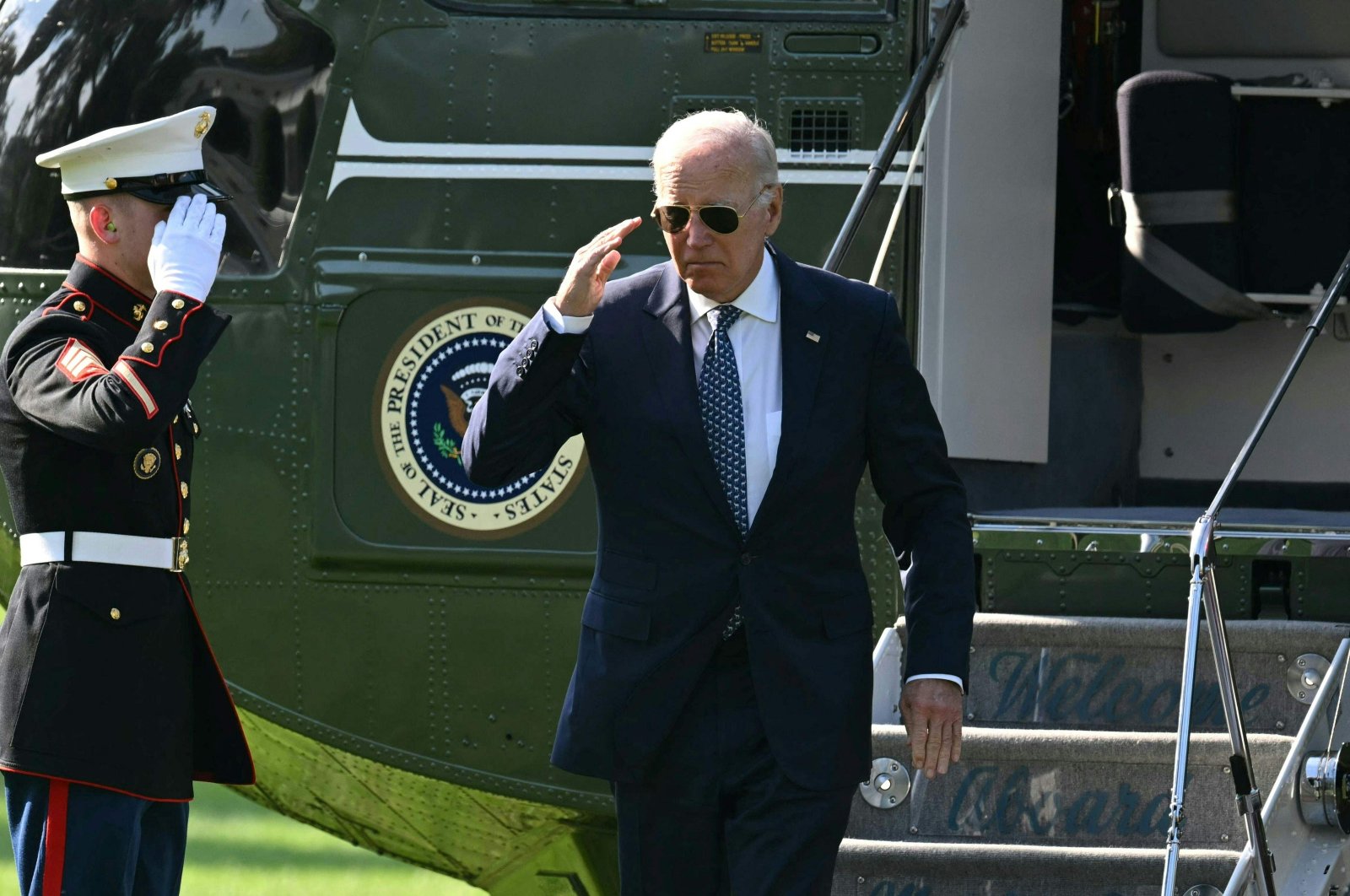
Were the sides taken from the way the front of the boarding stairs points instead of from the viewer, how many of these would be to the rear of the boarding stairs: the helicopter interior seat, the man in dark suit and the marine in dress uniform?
1

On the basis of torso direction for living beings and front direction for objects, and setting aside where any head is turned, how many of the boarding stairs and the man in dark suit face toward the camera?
2

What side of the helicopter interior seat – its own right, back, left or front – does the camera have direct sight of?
front

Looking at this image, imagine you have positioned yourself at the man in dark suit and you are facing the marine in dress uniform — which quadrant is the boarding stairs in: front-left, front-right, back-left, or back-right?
back-right

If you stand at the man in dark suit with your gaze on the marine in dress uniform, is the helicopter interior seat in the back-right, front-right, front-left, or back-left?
back-right

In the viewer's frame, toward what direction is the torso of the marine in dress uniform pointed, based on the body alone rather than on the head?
to the viewer's right

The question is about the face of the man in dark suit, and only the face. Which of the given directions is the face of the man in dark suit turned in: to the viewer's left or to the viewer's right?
to the viewer's left

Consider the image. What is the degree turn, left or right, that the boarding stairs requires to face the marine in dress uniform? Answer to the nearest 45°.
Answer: approximately 45° to its right

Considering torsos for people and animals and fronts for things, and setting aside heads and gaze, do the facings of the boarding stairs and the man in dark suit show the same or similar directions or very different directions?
same or similar directions

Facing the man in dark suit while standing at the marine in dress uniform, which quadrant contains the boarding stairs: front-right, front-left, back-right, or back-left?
front-left

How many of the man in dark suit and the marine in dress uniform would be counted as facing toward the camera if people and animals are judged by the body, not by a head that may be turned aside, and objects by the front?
1

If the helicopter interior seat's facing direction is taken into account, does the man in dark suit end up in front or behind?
in front

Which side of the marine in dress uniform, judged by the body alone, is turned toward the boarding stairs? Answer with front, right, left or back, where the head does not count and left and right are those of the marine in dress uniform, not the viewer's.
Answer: front

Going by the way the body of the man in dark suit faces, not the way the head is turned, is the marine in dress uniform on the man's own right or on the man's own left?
on the man's own right

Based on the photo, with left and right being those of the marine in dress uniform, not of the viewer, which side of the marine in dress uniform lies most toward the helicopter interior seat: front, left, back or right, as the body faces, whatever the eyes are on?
front
